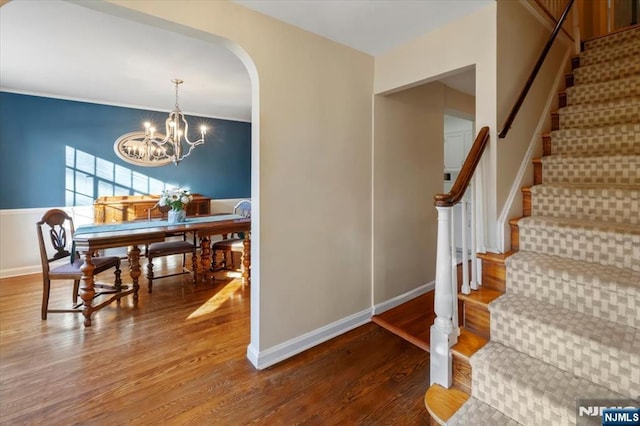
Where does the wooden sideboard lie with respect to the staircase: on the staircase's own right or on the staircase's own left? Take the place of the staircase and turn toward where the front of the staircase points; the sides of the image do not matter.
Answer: on the staircase's own right

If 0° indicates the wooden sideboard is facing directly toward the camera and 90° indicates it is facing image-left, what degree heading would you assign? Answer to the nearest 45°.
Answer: approximately 0°

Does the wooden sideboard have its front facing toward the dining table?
yes

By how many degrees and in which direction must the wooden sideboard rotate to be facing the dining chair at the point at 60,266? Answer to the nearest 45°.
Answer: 0° — it already faces it

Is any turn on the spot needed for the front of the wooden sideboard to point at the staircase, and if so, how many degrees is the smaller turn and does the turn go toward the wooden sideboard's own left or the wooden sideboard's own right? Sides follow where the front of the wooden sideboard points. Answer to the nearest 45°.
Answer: approximately 45° to the wooden sideboard's own left
